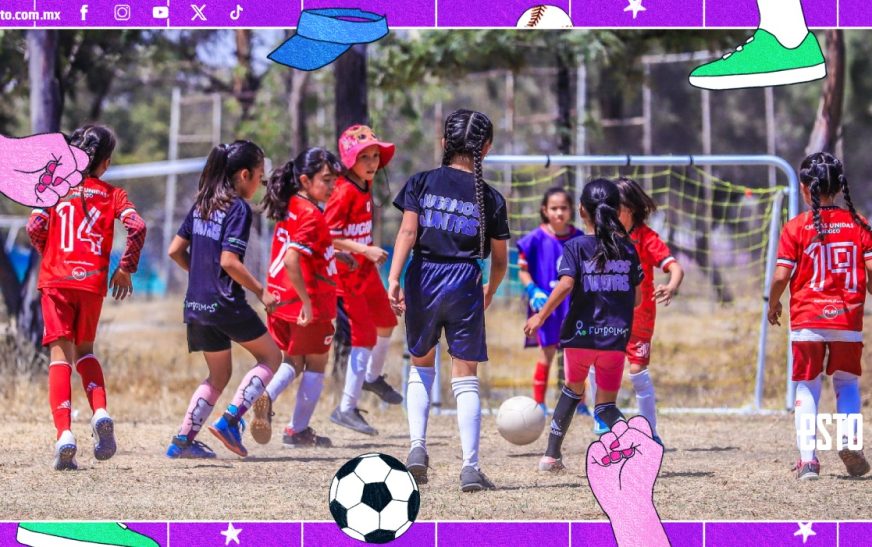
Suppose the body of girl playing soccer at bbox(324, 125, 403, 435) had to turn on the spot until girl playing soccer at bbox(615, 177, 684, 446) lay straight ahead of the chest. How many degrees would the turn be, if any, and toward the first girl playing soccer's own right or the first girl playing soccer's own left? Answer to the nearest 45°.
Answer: approximately 45° to the first girl playing soccer's own left

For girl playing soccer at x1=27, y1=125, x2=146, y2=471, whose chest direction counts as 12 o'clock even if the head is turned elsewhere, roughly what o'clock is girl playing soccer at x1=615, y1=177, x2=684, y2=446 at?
girl playing soccer at x1=615, y1=177, x2=684, y2=446 is roughly at 3 o'clock from girl playing soccer at x1=27, y1=125, x2=146, y2=471.

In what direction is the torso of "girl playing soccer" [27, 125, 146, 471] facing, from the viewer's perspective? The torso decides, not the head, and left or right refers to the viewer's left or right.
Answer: facing away from the viewer

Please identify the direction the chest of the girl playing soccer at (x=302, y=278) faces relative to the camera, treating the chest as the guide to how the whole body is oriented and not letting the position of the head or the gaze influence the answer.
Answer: to the viewer's right

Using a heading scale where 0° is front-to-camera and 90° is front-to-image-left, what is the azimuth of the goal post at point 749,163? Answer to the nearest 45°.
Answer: approximately 0°

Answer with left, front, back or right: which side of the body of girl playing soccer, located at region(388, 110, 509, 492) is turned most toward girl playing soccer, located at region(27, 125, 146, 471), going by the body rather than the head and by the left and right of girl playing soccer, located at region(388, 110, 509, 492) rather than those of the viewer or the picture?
left

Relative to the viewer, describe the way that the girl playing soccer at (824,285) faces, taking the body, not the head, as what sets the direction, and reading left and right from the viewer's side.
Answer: facing away from the viewer

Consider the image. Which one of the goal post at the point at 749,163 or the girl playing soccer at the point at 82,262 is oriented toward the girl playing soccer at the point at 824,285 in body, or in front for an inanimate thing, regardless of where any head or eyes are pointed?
the goal post

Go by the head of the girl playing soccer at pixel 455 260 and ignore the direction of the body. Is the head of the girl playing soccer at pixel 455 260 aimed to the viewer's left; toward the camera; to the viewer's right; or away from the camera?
away from the camera

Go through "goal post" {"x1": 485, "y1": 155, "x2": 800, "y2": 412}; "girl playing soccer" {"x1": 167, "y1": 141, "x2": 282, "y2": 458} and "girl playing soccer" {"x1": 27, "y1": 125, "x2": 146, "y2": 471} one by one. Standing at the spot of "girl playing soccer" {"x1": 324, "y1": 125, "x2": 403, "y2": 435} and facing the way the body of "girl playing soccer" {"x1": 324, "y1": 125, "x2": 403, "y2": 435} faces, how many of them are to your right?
2

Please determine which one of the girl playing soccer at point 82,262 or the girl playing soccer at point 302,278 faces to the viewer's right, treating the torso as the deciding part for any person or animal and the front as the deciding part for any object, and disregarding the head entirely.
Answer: the girl playing soccer at point 302,278

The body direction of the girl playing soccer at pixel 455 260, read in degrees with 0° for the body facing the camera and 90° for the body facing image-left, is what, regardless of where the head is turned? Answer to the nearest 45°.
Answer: approximately 180°
